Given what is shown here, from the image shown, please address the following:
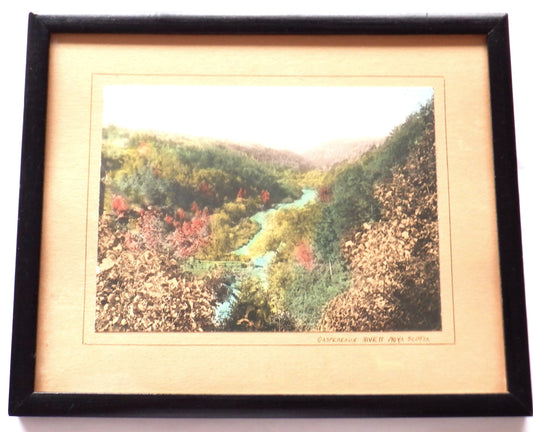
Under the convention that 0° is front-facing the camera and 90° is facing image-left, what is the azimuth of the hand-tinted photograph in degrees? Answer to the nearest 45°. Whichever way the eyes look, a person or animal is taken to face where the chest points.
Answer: approximately 0°
